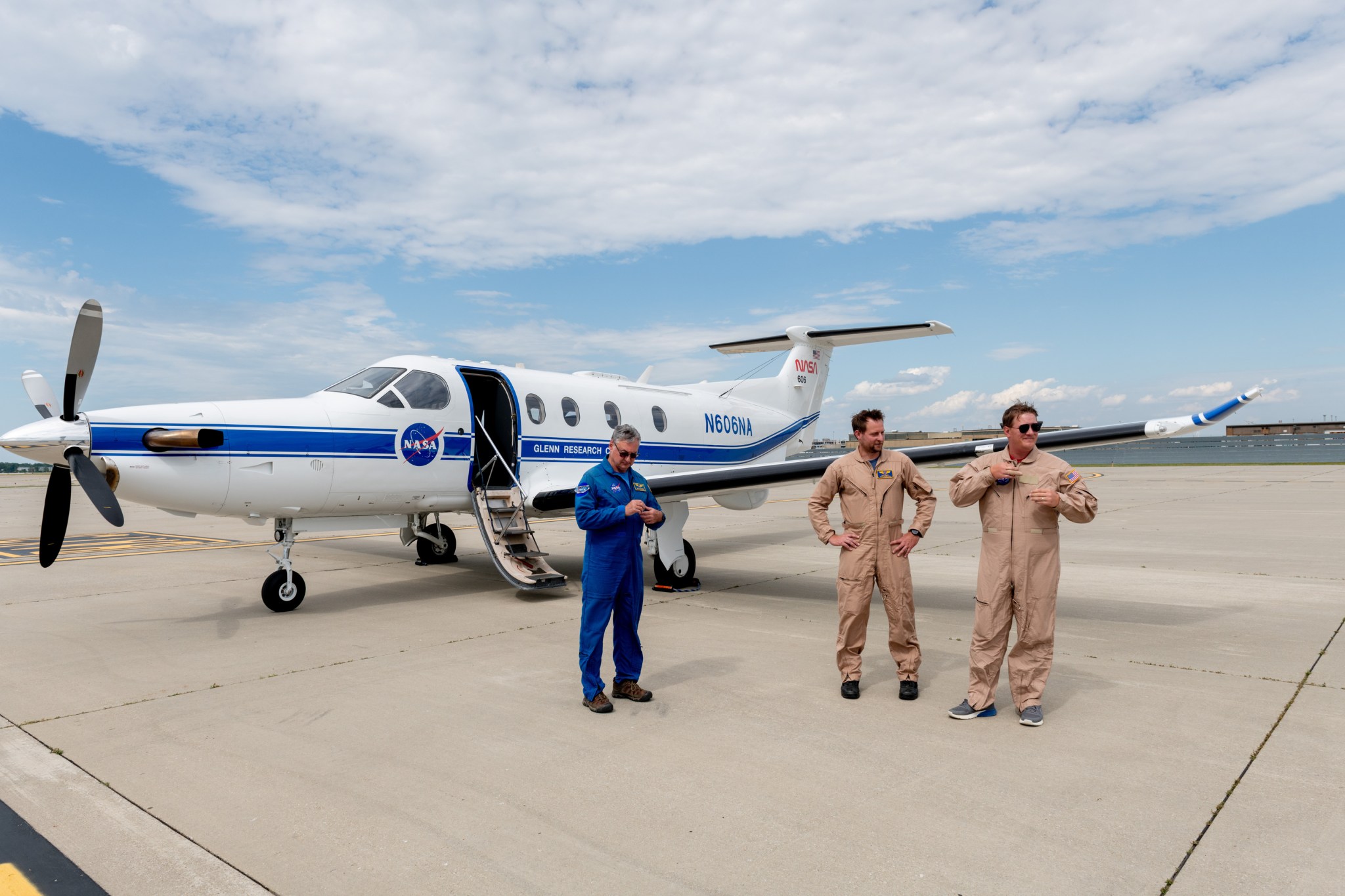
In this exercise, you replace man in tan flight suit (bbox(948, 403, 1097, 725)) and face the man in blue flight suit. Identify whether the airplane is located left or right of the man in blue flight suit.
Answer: right

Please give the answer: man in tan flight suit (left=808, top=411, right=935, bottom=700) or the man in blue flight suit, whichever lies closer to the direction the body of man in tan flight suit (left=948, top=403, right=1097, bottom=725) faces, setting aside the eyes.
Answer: the man in blue flight suit

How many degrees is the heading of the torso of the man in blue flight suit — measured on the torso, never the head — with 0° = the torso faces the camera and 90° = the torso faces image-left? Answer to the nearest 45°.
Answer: approximately 315°

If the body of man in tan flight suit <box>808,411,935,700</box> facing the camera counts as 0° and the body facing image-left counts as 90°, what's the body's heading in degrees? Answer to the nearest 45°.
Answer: approximately 0°

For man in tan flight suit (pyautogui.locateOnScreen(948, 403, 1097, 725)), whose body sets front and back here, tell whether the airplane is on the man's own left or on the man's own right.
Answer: on the man's own right

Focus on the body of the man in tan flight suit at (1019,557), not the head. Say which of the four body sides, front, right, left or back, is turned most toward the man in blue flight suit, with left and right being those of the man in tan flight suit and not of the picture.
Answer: right

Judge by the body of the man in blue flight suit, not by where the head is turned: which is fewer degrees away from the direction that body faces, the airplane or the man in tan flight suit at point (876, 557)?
the man in tan flight suit

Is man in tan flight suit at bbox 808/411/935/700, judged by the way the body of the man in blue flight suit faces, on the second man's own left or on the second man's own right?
on the second man's own left

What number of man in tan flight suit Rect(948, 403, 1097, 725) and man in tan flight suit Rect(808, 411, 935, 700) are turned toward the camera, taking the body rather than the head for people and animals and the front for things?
2

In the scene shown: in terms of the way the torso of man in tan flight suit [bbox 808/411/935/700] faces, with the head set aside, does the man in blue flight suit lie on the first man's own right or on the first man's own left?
on the first man's own right

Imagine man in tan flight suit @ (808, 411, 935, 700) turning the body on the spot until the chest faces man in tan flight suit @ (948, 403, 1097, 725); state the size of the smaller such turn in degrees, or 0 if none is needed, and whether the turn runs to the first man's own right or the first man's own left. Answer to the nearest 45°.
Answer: approximately 45° to the first man's own left

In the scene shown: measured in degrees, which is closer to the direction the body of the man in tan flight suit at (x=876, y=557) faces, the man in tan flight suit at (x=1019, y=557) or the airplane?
the man in tan flight suit
